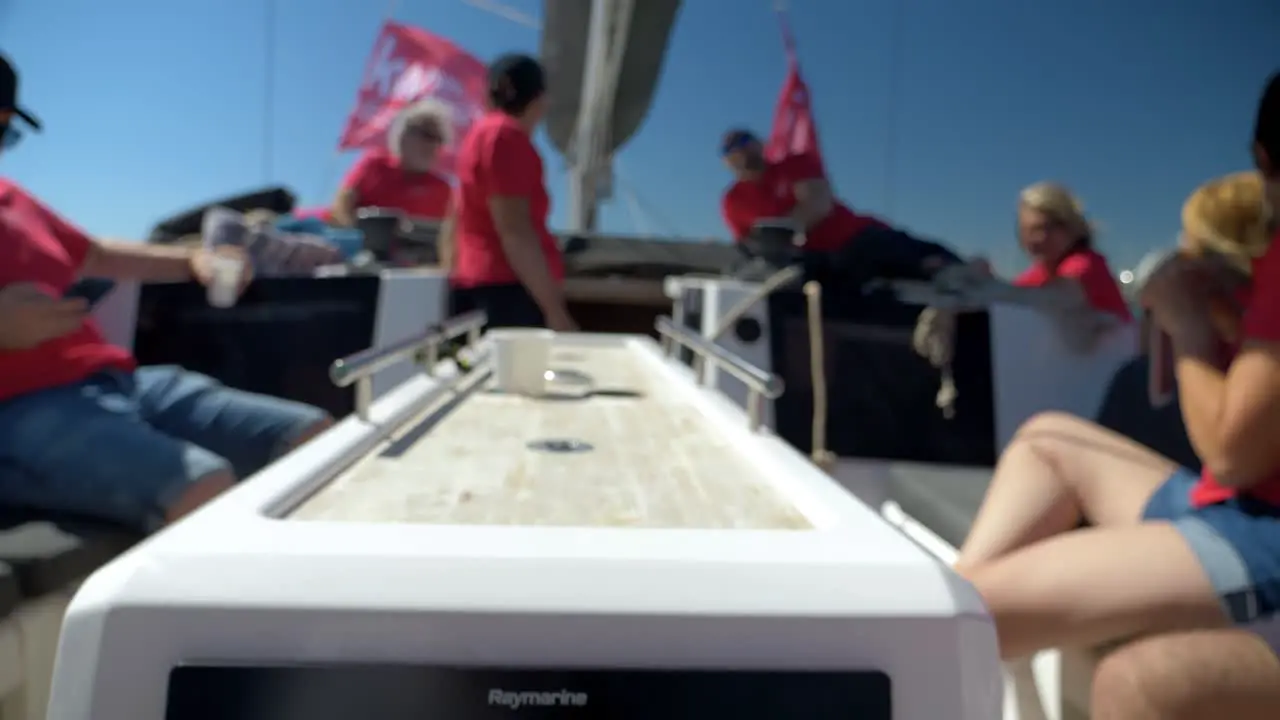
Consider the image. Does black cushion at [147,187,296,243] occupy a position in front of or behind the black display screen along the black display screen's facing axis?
behind

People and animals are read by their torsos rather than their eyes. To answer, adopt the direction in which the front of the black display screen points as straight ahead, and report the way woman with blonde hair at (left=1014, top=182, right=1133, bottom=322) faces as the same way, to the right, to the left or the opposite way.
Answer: to the right

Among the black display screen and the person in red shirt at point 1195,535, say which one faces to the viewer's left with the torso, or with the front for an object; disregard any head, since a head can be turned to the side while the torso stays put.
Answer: the person in red shirt

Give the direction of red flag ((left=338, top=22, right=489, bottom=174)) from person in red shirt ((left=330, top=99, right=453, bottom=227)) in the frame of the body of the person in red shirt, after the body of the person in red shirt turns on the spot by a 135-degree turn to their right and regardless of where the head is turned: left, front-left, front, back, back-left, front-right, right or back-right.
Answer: right

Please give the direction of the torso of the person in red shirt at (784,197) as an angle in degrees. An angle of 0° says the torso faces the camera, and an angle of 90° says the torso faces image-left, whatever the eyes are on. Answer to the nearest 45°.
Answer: approximately 45°

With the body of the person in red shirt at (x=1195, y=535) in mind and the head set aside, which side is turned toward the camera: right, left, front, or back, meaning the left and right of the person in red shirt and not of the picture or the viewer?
left

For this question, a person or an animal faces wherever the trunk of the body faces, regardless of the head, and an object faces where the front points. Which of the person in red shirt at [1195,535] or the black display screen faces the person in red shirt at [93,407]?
the person in red shirt at [1195,535]

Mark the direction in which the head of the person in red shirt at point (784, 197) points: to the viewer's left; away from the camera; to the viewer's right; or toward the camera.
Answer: to the viewer's left

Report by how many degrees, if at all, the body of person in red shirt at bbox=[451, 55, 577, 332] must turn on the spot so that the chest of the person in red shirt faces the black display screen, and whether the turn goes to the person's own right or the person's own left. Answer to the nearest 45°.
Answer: approximately 135° to the person's own right

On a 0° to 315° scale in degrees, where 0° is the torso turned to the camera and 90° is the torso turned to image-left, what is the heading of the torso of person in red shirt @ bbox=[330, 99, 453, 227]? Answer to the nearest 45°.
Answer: approximately 315°
